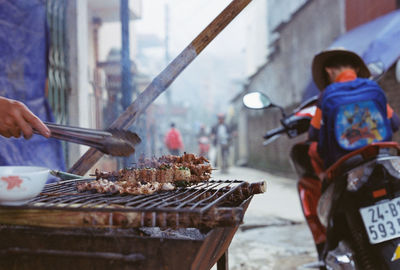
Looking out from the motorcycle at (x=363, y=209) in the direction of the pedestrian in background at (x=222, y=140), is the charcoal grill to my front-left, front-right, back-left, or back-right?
back-left

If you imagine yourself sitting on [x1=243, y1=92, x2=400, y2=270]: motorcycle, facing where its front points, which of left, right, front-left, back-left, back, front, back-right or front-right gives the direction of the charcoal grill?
left

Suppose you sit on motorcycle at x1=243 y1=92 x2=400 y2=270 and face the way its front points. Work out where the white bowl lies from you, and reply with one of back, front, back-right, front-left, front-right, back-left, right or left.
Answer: left

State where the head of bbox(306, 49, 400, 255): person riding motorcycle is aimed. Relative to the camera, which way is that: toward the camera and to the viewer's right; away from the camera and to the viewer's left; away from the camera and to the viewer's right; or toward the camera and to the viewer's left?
away from the camera and to the viewer's left

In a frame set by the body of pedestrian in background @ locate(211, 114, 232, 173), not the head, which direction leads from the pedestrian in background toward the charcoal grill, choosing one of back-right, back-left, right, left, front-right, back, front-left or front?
front

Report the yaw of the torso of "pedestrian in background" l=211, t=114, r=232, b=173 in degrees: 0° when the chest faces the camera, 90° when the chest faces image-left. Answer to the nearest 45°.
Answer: approximately 0°

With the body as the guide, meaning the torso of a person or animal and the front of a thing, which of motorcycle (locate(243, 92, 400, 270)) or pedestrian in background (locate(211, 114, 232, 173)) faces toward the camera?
the pedestrian in background

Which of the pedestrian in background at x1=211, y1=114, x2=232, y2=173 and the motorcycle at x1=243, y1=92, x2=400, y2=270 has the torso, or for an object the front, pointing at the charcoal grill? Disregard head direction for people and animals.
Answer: the pedestrian in background

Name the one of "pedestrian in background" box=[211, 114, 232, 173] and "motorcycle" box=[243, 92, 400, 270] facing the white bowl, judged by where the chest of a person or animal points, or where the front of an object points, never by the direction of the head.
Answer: the pedestrian in background

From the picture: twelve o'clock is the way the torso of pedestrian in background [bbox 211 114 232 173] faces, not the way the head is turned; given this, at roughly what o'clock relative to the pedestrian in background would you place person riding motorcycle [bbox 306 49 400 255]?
The person riding motorcycle is roughly at 12 o'clock from the pedestrian in background.

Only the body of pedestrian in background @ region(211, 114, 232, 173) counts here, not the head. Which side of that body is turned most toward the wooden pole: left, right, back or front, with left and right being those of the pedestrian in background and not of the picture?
front

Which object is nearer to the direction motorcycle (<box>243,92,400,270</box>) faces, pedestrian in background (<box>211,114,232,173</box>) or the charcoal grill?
the pedestrian in background

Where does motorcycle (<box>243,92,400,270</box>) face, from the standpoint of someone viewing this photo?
facing away from the viewer and to the left of the viewer

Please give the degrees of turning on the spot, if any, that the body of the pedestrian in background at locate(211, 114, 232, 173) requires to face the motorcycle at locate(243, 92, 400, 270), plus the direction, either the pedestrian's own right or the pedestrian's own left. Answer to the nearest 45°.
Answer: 0° — they already face it

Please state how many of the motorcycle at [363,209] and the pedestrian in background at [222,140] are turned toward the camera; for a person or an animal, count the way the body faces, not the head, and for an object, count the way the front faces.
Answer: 1

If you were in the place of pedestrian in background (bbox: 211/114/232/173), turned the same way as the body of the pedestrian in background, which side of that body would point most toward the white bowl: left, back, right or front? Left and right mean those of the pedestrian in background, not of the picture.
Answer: front
